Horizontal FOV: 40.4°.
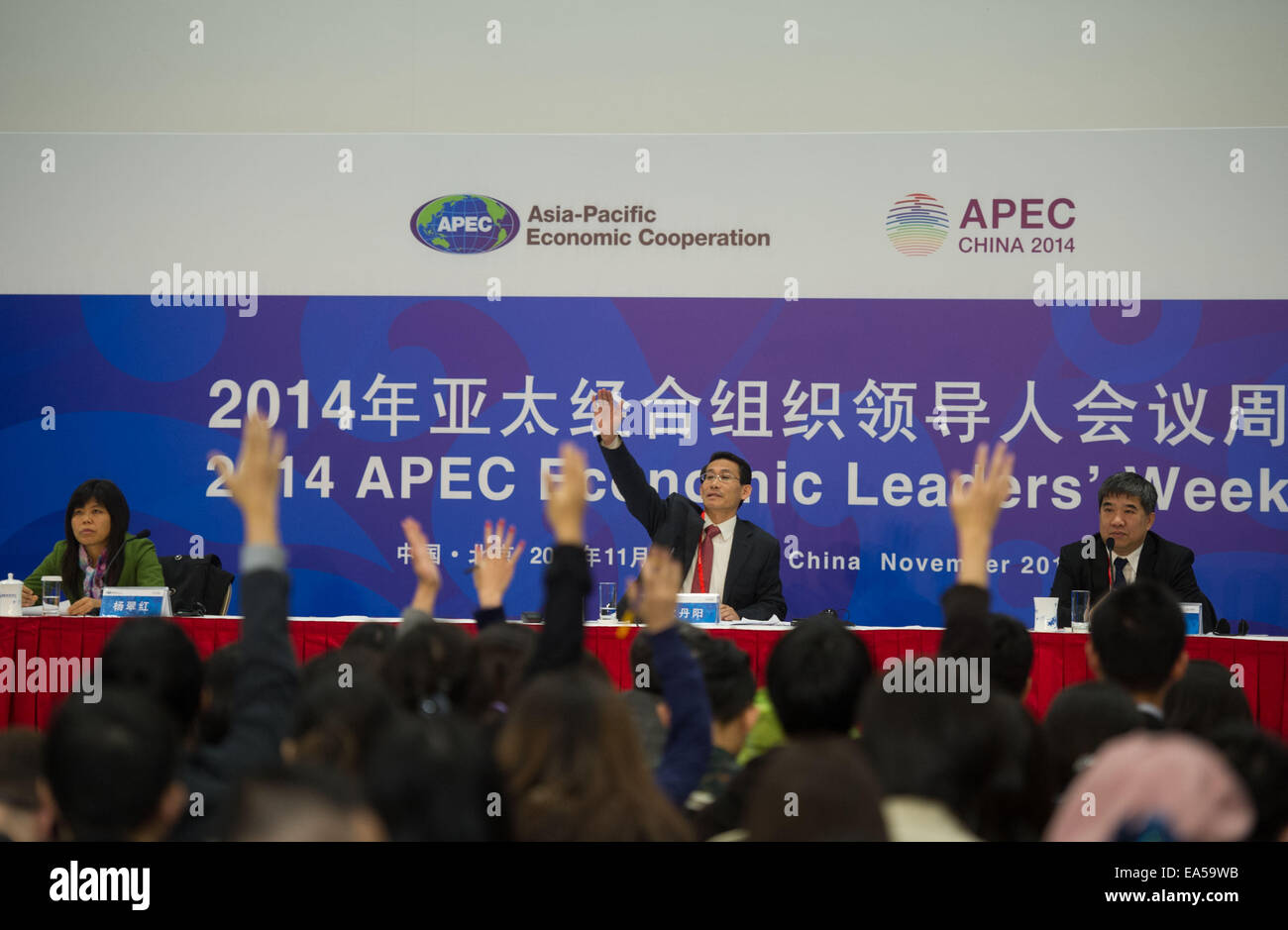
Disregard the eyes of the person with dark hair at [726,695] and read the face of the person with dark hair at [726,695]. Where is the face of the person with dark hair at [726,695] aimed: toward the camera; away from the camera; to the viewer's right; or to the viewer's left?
away from the camera

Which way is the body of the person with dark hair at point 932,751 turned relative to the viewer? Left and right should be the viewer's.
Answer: facing away from the viewer

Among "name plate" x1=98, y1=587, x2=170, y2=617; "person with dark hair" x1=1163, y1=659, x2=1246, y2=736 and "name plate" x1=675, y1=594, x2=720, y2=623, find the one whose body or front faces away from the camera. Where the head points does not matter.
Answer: the person with dark hair

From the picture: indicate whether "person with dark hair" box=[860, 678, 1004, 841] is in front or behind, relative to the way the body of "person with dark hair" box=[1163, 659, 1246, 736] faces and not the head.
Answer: behind

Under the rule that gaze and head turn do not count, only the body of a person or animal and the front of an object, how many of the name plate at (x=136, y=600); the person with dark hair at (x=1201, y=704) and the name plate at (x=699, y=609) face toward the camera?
2

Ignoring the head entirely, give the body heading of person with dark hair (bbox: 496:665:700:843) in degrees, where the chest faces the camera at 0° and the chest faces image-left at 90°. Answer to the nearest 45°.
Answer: approximately 180°

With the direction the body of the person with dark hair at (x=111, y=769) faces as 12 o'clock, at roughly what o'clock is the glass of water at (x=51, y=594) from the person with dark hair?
The glass of water is roughly at 12 o'clock from the person with dark hair.

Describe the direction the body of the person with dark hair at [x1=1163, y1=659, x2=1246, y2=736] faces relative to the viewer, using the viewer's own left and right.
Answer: facing away from the viewer

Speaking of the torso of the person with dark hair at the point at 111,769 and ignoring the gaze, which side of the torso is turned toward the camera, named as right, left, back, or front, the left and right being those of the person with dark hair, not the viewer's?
back

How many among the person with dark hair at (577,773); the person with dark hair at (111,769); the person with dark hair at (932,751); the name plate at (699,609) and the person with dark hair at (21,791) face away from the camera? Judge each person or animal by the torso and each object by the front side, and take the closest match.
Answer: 4

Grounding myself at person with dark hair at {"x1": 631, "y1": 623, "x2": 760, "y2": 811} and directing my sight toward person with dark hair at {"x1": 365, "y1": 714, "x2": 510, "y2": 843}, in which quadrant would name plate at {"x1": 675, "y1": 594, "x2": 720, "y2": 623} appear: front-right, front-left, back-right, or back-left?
back-right

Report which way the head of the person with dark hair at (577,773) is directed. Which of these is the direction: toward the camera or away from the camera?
away from the camera

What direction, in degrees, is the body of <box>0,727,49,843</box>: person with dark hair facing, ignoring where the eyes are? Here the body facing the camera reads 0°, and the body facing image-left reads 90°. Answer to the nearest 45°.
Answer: approximately 180°

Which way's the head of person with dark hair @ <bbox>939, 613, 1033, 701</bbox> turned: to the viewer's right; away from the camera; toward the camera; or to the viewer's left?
away from the camera
